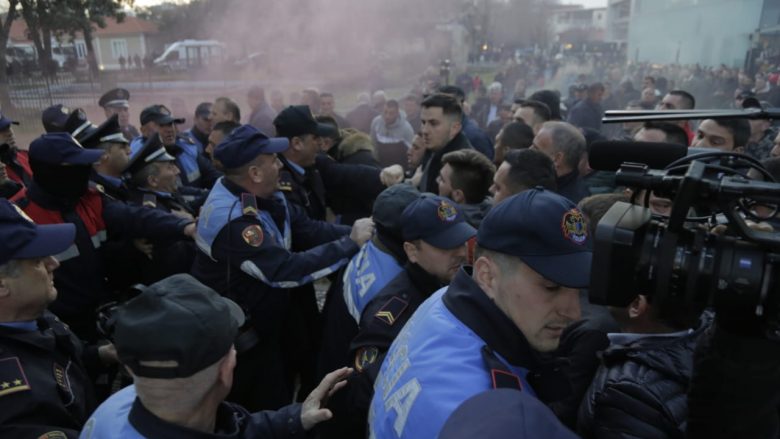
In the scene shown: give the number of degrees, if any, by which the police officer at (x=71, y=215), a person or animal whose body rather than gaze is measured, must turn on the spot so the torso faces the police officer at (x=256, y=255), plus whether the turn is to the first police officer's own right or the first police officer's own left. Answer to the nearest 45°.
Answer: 0° — they already face them

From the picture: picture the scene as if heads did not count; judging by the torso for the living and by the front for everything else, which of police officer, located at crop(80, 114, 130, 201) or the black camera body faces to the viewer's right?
the police officer

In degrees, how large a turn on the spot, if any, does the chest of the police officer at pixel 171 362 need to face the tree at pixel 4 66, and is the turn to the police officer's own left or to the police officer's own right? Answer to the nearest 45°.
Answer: approximately 45° to the police officer's own left

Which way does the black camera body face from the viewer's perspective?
to the viewer's left

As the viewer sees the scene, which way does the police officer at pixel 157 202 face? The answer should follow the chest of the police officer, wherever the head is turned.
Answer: to the viewer's right

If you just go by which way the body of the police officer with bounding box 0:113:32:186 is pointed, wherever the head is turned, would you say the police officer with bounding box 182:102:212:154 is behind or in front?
in front

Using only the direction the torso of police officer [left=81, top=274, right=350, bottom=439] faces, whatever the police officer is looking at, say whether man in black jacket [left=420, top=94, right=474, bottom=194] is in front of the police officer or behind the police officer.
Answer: in front

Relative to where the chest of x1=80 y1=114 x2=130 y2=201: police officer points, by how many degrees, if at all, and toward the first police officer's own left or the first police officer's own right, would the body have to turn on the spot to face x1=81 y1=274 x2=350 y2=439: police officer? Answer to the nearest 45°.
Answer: approximately 90° to the first police officer's own right

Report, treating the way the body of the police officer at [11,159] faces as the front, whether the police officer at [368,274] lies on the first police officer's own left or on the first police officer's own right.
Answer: on the first police officer's own right

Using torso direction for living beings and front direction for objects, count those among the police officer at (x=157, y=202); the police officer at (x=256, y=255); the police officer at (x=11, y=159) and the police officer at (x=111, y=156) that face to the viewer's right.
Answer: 4

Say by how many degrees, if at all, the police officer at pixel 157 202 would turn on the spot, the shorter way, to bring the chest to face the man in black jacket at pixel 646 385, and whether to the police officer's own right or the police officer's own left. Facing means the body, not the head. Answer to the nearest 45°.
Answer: approximately 90° to the police officer's own right

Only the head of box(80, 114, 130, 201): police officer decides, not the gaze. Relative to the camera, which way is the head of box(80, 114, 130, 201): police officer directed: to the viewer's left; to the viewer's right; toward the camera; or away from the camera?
to the viewer's right

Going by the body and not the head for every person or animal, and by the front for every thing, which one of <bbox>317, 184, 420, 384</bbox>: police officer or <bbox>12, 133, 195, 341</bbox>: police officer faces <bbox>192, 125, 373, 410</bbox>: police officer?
<bbox>12, 133, 195, 341</bbox>: police officer

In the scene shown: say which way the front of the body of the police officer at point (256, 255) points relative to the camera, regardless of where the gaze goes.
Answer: to the viewer's right

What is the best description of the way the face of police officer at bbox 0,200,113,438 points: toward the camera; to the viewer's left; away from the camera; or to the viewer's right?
to the viewer's right
